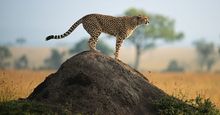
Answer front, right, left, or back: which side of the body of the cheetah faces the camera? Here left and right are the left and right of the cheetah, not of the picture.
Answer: right
